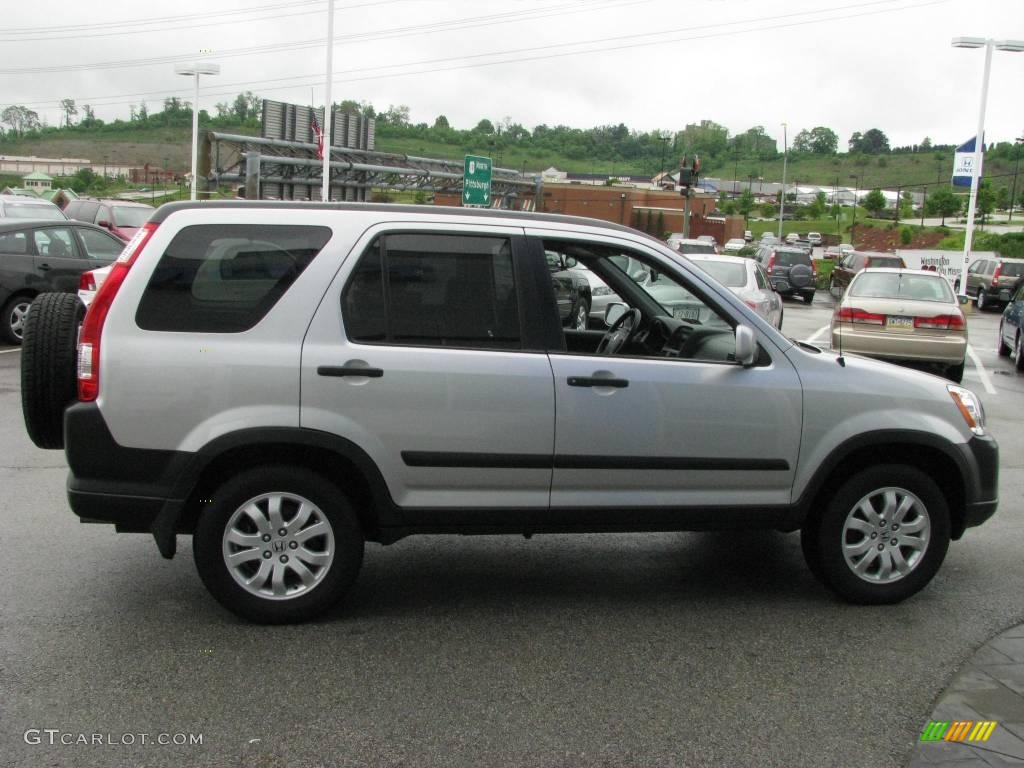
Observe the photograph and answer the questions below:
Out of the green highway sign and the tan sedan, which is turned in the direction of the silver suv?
the green highway sign

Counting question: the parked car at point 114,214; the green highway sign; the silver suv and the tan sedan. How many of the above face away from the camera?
1

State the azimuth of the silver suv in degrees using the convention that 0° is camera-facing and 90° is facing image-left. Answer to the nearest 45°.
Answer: approximately 270°

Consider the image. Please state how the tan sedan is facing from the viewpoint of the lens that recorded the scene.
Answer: facing away from the viewer

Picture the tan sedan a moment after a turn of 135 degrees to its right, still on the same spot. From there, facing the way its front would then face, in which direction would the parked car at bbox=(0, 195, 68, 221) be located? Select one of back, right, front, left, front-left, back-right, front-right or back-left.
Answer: back-right

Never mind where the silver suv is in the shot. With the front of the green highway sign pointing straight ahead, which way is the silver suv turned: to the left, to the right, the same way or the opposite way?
to the left

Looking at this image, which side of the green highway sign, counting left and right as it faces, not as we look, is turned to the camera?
front

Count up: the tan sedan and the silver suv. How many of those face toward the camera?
0

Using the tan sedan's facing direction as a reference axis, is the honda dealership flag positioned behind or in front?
in front

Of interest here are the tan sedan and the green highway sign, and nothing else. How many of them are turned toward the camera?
1

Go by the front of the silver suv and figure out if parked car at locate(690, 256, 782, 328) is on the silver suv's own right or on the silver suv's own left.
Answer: on the silver suv's own left

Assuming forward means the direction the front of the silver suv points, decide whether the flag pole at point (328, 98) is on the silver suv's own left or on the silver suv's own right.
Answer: on the silver suv's own left

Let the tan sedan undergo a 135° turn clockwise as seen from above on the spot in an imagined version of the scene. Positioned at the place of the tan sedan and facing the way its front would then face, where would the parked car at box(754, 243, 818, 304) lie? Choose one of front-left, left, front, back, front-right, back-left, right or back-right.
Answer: back-left

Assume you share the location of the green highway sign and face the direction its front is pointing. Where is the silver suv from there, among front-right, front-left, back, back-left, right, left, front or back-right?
front
